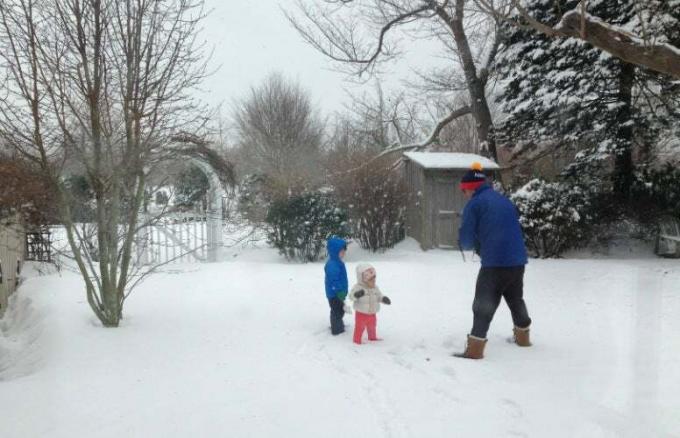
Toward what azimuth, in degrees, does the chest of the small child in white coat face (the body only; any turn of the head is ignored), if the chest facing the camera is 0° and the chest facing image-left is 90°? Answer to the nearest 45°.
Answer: approximately 315°

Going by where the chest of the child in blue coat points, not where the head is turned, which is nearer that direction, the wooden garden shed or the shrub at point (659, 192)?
the shrub

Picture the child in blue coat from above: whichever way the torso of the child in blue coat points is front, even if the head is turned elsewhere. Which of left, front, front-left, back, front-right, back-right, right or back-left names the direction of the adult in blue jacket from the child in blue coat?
front-right

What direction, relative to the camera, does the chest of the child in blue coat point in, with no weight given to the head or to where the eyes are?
to the viewer's right

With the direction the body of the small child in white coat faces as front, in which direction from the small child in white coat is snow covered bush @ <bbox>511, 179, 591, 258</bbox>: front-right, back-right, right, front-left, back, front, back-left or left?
left

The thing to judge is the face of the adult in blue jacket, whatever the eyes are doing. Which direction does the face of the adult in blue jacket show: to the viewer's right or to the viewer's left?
to the viewer's left

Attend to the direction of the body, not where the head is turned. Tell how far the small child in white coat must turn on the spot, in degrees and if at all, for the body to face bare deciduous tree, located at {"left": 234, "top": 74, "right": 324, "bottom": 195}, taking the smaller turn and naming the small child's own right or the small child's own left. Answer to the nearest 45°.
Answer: approximately 135° to the small child's own left

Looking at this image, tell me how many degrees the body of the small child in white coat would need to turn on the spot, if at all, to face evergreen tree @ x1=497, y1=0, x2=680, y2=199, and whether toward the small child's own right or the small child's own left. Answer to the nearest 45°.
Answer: approximately 90° to the small child's own left

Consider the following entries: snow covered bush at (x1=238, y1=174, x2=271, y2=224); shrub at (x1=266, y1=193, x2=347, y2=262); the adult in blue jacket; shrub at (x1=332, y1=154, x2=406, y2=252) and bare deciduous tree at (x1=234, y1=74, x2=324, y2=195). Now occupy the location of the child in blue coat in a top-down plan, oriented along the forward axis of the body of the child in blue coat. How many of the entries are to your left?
4

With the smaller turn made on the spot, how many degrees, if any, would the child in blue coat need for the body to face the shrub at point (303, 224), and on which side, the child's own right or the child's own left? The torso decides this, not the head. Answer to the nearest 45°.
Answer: approximately 90° to the child's own left

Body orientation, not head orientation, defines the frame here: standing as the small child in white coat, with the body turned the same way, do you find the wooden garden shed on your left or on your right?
on your left

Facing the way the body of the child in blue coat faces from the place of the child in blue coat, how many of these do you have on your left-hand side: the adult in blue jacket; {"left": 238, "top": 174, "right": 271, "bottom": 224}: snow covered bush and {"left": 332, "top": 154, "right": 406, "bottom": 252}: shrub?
2

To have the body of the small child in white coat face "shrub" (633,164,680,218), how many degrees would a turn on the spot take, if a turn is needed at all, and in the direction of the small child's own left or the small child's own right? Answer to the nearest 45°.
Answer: approximately 90° to the small child's own left

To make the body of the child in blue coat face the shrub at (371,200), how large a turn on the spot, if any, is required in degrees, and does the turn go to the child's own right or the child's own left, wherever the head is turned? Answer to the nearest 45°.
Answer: approximately 90° to the child's own left
